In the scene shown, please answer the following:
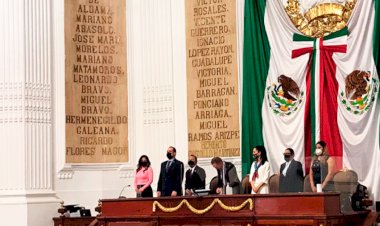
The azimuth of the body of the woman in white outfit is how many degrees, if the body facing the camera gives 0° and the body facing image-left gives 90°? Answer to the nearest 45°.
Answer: approximately 45°

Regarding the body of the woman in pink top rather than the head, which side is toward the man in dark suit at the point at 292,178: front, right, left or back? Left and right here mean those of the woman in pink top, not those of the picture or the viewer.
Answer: left

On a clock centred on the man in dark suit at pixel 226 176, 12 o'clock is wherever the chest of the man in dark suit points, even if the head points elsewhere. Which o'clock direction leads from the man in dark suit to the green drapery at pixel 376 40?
The green drapery is roughly at 7 o'clock from the man in dark suit.

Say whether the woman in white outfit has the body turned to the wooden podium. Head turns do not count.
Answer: yes

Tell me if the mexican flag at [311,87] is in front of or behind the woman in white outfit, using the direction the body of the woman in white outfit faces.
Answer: behind

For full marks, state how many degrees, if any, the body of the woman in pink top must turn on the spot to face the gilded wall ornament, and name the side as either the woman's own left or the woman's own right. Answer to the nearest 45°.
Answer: approximately 135° to the woman's own left

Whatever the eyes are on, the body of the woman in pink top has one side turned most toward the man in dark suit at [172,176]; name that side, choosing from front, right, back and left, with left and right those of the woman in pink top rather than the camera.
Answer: left

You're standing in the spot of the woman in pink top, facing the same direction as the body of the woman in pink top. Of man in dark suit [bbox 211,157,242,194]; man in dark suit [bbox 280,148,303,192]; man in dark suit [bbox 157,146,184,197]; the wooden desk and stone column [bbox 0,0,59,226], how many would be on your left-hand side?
3
